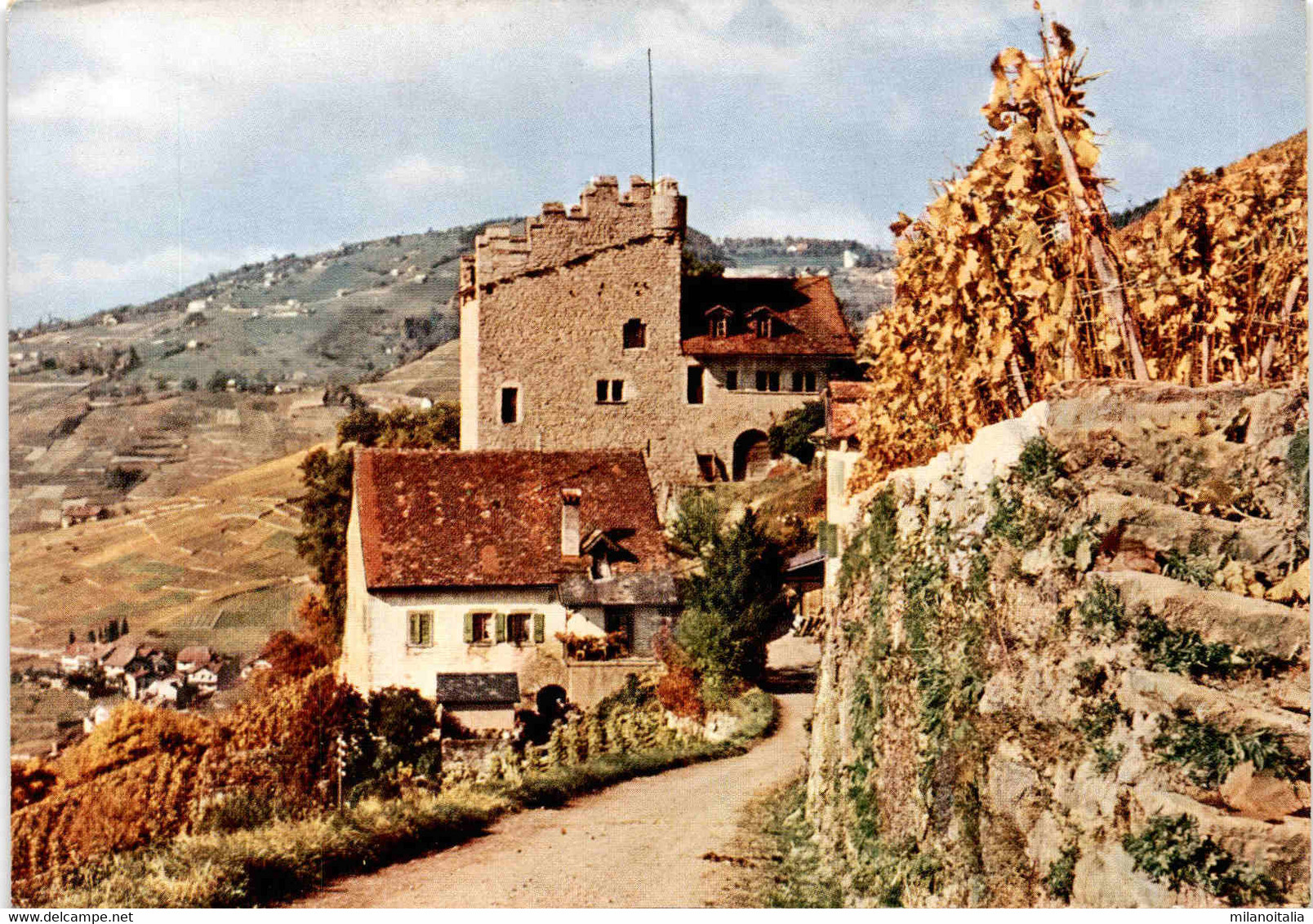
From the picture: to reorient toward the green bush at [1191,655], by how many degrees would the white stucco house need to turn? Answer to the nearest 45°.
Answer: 0° — it already faces it

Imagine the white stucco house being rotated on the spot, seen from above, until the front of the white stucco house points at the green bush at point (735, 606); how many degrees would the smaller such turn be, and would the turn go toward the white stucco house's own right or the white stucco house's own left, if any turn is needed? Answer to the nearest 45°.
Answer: approximately 90° to the white stucco house's own left

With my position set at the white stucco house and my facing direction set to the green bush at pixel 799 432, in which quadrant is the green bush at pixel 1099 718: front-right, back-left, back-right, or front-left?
back-right

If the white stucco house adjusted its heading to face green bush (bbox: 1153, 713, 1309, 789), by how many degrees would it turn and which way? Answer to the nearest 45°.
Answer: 0° — it already faces it

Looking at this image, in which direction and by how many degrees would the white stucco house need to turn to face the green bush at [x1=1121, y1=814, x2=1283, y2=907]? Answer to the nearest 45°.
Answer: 0° — it already faces it

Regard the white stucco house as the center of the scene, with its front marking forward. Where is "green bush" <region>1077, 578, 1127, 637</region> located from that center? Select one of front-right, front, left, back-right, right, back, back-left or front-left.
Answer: front

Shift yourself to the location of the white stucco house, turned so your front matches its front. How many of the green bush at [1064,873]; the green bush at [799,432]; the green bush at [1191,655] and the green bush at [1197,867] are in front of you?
3

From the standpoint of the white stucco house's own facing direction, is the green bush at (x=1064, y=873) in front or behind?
in front

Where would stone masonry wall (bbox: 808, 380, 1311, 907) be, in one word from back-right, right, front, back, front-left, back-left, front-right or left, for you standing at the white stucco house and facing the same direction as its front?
front

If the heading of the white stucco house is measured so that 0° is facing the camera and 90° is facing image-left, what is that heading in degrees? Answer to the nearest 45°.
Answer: approximately 0°

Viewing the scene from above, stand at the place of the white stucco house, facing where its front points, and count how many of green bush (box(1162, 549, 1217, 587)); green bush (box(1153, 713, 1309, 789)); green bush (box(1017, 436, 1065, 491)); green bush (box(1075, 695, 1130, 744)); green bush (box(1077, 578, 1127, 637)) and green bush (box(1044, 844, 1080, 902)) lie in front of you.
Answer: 6

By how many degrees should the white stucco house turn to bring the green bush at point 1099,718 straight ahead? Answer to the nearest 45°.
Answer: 0° — it already faces it

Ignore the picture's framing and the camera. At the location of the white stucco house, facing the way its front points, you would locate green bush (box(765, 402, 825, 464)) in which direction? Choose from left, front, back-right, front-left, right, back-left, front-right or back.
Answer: back-left
